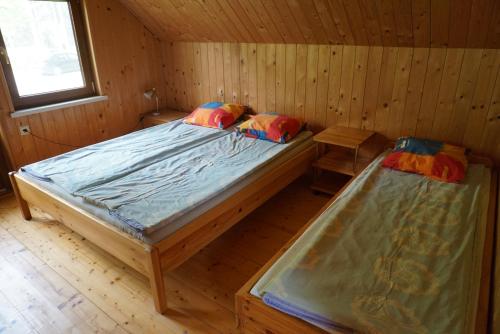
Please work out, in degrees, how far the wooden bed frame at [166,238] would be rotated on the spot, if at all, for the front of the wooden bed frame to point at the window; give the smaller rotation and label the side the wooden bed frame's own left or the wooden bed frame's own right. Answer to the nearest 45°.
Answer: approximately 90° to the wooden bed frame's own right

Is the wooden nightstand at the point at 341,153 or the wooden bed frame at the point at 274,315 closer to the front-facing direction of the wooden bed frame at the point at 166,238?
the wooden bed frame

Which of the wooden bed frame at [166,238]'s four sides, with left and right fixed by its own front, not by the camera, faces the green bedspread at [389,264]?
left

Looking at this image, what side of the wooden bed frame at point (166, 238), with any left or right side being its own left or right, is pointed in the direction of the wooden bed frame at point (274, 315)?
left

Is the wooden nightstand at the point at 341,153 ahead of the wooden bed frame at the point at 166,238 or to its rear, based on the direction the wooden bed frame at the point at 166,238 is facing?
to the rear

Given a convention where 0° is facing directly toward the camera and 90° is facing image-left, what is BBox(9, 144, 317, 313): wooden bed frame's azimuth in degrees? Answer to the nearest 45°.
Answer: approximately 45°

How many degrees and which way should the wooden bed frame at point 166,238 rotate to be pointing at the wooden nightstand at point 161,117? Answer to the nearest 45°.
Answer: approximately 135° to its right
